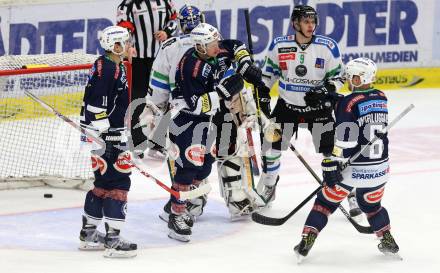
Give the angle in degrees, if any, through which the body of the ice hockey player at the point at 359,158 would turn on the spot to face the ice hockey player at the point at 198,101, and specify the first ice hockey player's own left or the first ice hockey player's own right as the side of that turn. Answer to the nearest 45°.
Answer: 0° — they already face them

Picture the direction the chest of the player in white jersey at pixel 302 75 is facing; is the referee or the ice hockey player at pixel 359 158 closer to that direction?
the ice hockey player

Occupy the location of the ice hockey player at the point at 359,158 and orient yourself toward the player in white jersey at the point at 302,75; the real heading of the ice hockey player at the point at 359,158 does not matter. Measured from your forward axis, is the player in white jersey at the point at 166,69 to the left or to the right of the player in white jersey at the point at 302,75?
left

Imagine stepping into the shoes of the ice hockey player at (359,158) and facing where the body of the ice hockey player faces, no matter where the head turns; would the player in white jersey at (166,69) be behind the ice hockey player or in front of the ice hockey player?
in front

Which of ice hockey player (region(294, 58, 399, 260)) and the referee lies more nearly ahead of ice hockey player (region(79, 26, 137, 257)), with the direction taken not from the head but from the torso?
the ice hockey player

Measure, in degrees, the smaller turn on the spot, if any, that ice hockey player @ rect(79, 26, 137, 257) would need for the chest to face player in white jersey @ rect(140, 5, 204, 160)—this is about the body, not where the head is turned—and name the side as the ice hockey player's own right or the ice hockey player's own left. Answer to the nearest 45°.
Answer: approximately 90° to the ice hockey player's own left

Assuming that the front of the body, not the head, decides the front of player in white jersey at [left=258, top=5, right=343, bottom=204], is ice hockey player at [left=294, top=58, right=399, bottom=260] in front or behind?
in front

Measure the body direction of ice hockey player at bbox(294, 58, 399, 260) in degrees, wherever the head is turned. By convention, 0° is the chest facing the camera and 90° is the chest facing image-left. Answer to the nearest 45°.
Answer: approximately 135°

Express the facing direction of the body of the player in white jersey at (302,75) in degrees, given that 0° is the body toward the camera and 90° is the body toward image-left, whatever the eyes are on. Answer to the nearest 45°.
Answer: approximately 0°
